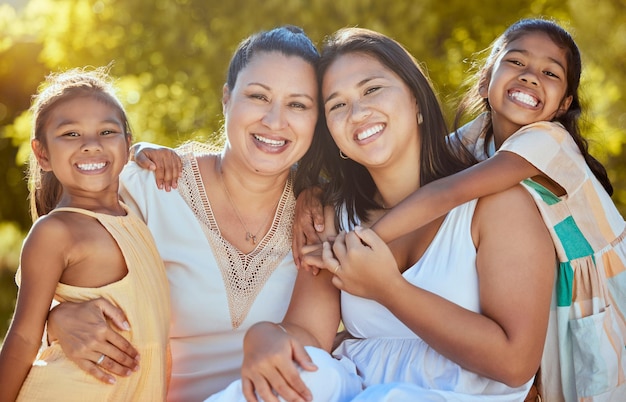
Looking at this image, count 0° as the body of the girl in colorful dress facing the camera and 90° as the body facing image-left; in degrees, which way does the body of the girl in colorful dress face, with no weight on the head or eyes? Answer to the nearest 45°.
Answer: approximately 45°

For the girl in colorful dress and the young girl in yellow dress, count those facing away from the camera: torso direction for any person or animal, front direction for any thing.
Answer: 0

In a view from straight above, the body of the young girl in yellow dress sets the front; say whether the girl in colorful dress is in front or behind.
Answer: in front

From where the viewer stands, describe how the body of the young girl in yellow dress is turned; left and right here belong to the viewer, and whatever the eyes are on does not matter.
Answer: facing the viewer and to the right of the viewer

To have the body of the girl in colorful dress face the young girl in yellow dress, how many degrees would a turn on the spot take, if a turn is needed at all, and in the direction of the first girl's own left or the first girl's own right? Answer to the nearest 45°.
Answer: approximately 45° to the first girl's own right
